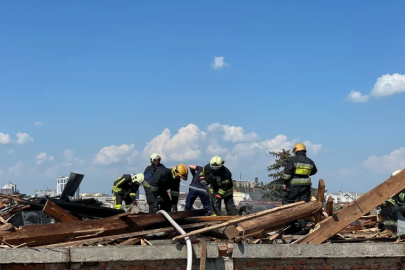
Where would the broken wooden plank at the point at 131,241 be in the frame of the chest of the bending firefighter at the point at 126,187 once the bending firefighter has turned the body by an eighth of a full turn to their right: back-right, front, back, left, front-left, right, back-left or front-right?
front-right

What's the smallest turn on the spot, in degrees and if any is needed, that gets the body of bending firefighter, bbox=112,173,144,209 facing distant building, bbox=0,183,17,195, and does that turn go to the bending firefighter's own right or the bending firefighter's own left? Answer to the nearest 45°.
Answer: approximately 135° to the bending firefighter's own left

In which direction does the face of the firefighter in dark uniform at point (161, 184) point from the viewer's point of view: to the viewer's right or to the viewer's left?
to the viewer's right

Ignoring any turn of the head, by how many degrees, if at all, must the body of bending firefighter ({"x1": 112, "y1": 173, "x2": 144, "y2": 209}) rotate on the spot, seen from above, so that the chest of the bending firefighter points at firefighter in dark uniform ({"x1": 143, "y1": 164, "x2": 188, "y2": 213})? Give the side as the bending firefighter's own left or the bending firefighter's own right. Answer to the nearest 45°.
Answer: approximately 45° to the bending firefighter's own right

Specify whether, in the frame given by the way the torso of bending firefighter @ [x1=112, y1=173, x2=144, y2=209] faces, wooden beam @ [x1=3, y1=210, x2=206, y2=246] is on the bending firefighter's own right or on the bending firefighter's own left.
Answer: on the bending firefighter's own right

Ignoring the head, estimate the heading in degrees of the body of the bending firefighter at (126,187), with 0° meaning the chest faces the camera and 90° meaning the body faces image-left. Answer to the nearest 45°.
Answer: approximately 270°

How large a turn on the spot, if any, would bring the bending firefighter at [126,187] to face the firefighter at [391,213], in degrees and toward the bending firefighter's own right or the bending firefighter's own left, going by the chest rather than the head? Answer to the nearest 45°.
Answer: approximately 45° to the bending firefighter's own right

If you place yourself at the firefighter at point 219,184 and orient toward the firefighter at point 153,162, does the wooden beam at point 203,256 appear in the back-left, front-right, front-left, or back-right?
back-left

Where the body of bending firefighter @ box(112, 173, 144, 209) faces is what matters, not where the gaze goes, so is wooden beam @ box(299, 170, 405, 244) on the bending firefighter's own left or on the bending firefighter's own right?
on the bending firefighter's own right

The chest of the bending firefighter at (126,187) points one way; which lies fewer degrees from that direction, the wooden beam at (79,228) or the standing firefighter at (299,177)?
the standing firefighter

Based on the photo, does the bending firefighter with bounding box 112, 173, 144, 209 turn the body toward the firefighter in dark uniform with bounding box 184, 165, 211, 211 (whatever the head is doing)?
yes

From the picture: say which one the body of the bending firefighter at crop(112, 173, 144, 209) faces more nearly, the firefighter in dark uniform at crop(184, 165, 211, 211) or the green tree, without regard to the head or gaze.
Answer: the firefighter in dark uniform
